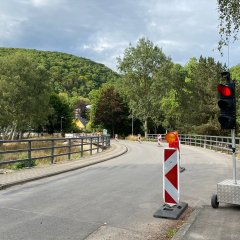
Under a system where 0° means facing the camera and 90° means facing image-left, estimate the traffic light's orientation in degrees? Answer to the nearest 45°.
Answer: approximately 45°

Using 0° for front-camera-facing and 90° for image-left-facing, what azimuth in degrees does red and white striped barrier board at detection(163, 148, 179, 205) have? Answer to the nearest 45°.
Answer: approximately 0°

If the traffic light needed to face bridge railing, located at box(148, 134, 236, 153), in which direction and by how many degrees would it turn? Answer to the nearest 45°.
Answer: approximately 135° to its right

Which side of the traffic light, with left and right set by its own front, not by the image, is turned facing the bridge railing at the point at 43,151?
right

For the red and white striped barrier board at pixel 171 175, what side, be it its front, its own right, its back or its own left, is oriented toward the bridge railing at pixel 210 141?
back

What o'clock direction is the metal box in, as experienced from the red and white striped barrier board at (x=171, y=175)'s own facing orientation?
The metal box is roughly at 8 o'clock from the red and white striped barrier board.
